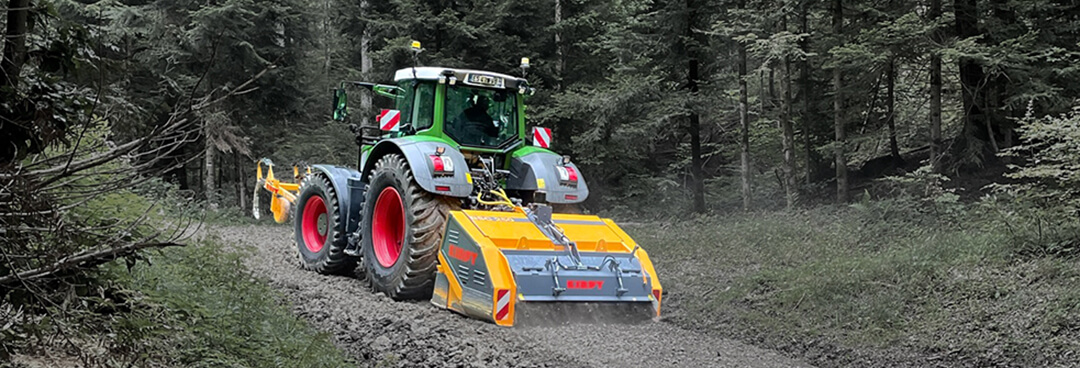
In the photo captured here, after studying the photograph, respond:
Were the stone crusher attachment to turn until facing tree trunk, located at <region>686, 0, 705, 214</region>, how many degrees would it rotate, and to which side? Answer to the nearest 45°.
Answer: approximately 45° to its right

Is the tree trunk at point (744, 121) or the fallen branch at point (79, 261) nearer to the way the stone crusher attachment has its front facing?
the tree trunk

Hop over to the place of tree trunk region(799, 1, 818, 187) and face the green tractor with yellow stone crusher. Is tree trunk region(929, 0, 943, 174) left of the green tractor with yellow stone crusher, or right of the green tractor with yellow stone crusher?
left

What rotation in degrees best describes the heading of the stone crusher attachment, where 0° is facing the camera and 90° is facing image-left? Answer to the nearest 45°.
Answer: approximately 135°

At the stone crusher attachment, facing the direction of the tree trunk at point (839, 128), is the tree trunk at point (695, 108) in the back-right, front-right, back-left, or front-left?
front-left

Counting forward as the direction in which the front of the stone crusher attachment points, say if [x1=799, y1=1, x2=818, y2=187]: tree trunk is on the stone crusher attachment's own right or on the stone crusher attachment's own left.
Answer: on the stone crusher attachment's own right

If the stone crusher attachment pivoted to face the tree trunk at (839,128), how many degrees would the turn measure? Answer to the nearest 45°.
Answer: approximately 90° to its right

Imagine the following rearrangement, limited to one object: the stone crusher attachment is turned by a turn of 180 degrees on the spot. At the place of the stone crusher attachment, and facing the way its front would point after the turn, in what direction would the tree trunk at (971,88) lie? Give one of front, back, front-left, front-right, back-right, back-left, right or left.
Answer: left

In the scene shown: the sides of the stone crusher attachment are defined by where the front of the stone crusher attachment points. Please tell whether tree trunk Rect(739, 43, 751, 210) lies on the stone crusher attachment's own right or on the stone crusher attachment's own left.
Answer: on the stone crusher attachment's own right

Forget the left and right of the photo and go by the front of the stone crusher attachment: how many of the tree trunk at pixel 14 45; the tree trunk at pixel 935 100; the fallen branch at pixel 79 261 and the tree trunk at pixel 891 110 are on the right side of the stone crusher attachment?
2

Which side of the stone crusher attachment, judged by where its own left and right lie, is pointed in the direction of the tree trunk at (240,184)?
front

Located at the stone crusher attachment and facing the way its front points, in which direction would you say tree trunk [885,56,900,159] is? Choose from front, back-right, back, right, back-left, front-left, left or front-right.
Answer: right

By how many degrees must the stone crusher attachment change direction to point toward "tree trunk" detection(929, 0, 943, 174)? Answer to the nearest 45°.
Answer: approximately 90° to its right
